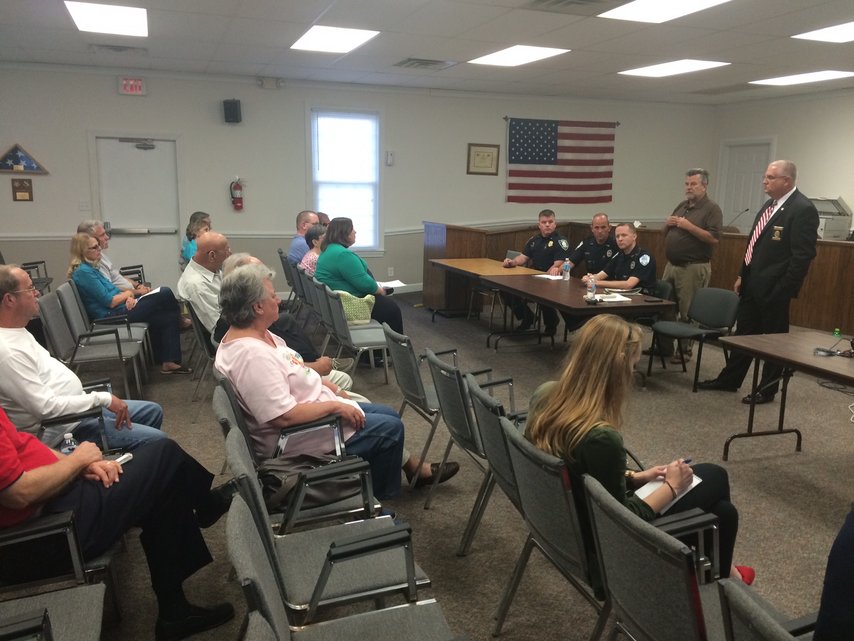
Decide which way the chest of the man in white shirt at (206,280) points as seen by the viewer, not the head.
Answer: to the viewer's right

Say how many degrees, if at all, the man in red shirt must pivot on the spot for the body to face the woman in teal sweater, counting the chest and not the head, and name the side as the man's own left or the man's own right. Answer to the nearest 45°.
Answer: approximately 45° to the man's own left

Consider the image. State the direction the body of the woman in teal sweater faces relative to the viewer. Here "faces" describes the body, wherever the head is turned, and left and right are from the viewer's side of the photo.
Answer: facing to the right of the viewer

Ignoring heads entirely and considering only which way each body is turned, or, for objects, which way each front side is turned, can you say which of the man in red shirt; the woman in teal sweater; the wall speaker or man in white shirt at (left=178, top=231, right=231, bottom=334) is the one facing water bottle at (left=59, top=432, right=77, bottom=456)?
the wall speaker

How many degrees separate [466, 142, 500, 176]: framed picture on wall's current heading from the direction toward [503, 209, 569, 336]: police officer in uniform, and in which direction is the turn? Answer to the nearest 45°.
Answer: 0° — it already faces them

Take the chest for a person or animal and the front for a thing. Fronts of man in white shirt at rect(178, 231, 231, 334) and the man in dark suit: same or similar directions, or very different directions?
very different directions

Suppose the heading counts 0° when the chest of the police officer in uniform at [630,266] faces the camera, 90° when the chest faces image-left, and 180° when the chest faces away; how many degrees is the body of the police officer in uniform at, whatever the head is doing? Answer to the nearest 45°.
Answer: approximately 45°

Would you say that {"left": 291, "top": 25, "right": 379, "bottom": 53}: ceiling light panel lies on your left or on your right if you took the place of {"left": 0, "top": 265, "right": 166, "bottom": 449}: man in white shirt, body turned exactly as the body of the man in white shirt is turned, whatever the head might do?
on your left

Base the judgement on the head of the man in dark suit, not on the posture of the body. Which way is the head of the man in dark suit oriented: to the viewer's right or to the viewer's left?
to the viewer's left

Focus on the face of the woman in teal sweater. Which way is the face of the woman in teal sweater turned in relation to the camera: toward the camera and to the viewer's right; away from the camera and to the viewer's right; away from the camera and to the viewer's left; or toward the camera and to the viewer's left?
away from the camera and to the viewer's right

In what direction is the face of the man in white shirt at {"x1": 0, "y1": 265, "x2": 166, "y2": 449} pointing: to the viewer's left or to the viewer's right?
to the viewer's right

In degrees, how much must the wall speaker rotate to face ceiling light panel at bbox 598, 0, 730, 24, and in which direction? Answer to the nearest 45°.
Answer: approximately 45° to its left

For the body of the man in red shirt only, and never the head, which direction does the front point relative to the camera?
to the viewer's right
